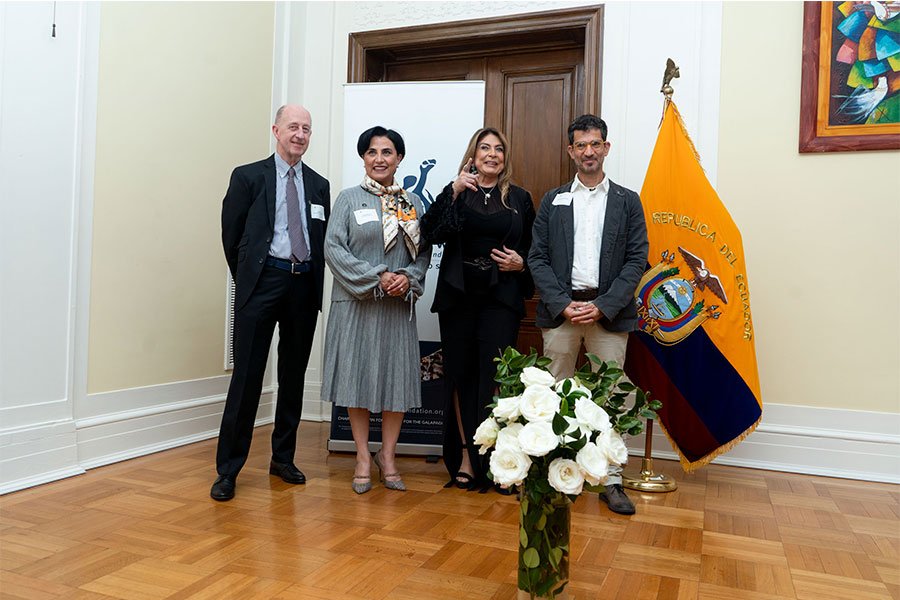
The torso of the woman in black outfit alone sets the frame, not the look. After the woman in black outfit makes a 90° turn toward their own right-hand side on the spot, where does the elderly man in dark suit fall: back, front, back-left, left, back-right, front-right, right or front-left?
front

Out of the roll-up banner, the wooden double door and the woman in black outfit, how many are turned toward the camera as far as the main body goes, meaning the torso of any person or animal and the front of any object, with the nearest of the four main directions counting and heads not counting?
3

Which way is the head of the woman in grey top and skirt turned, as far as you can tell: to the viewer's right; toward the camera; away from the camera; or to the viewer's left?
toward the camera

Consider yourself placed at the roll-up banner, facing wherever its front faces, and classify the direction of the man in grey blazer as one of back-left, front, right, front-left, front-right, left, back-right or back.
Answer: front-left

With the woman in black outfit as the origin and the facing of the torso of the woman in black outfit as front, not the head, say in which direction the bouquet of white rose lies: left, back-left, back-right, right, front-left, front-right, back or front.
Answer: front

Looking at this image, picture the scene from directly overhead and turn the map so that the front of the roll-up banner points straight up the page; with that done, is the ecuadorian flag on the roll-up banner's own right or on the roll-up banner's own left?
on the roll-up banner's own left

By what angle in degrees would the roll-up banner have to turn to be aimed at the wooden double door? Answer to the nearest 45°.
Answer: approximately 135° to its left

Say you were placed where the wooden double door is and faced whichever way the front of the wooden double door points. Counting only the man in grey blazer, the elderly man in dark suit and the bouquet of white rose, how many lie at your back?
0

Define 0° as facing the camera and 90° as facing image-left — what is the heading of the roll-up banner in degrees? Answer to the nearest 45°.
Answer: approximately 0°

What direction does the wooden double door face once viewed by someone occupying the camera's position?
facing the viewer

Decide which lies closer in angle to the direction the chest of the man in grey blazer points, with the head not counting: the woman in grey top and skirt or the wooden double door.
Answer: the woman in grey top and skirt

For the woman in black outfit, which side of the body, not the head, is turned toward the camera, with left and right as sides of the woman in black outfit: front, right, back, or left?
front

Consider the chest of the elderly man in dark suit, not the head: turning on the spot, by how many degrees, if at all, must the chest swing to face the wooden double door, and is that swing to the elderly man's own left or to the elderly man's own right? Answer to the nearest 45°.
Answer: approximately 90° to the elderly man's own left

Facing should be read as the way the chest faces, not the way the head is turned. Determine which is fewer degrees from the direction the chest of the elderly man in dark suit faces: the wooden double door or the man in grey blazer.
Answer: the man in grey blazer
